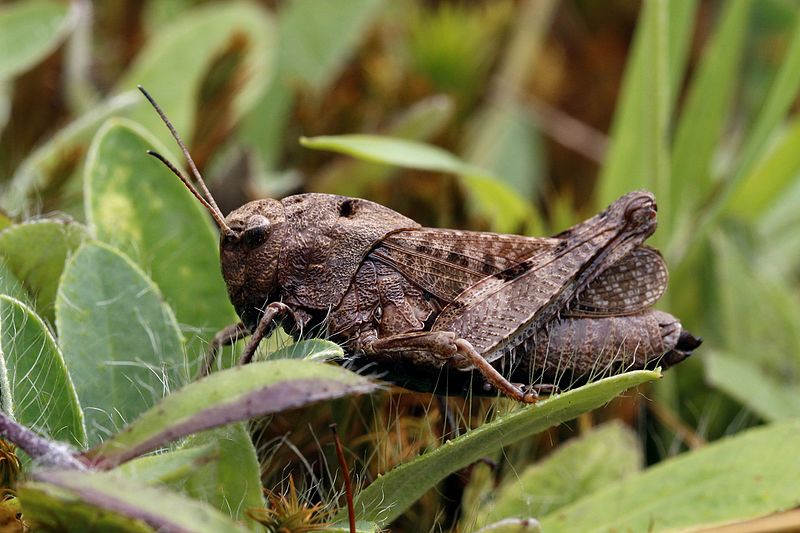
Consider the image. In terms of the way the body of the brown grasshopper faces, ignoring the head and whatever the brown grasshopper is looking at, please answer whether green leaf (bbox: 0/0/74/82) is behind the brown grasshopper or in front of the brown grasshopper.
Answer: in front

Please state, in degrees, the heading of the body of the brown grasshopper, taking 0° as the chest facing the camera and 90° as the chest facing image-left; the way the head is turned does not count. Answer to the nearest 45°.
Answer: approximately 90°

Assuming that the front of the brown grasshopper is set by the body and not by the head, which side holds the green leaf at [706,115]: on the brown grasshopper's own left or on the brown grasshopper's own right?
on the brown grasshopper's own right

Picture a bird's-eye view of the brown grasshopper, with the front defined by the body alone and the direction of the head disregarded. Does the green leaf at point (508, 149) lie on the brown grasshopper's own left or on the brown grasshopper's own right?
on the brown grasshopper's own right

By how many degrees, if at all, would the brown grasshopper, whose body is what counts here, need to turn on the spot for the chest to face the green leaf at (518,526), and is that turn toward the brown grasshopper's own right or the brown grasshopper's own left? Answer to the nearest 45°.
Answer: approximately 90° to the brown grasshopper's own left

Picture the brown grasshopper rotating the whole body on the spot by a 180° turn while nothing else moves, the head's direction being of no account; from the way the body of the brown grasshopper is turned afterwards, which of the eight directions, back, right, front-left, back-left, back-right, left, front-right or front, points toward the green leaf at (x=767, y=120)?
front-left

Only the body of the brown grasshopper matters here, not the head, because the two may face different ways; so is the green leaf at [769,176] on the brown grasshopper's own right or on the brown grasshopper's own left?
on the brown grasshopper's own right

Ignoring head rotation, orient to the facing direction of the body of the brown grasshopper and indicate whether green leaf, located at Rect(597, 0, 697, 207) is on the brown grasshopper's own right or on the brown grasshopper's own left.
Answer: on the brown grasshopper's own right

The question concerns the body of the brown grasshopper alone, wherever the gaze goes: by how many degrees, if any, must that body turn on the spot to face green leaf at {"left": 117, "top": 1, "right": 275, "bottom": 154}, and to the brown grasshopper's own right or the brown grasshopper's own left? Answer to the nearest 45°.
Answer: approximately 45° to the brown grasshopper's own right

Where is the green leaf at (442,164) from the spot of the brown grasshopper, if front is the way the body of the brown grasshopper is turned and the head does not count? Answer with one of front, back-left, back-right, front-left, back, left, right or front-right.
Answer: right

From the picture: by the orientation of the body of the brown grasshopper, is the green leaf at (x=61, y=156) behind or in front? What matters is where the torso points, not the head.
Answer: in front
